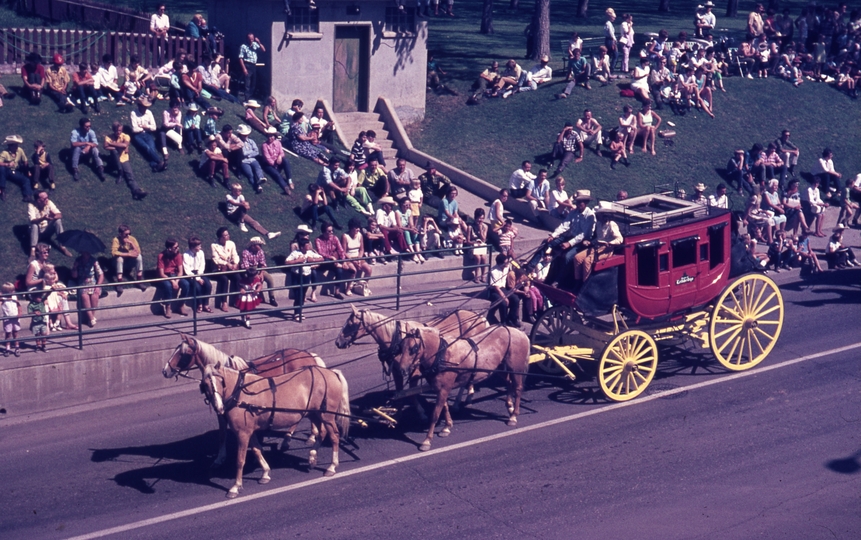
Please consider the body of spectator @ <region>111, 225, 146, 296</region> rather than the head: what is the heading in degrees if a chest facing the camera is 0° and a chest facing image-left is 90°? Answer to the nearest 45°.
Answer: approximately 0°

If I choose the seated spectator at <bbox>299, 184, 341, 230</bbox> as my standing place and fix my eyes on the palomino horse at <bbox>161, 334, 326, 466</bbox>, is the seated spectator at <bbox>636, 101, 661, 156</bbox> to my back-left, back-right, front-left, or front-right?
back-left

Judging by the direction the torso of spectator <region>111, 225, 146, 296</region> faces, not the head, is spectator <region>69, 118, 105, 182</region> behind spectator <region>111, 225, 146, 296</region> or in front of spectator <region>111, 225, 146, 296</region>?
behind

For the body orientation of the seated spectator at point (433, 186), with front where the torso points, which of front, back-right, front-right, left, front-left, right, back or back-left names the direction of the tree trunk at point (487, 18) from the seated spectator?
back

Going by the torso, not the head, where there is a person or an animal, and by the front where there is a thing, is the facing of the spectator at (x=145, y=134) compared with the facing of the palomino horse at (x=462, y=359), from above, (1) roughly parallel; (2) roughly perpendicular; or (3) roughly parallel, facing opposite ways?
roughly perpendicular

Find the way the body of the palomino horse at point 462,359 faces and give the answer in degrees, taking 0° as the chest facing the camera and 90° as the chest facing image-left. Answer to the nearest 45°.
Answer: approximately 45°

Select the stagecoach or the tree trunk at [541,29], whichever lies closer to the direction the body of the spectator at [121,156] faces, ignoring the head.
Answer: the stagecoach
